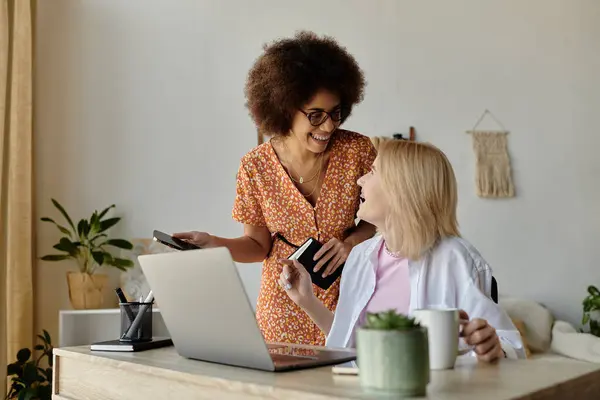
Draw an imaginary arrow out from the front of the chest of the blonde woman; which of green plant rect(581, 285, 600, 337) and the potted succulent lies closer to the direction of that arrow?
the potted succulent

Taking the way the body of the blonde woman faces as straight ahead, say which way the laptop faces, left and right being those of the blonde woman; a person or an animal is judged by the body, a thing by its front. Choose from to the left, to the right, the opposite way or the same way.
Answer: the opposite way

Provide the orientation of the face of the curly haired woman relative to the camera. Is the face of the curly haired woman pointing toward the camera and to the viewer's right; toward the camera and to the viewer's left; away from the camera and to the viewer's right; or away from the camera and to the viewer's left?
toward the camera and to the viewer's right

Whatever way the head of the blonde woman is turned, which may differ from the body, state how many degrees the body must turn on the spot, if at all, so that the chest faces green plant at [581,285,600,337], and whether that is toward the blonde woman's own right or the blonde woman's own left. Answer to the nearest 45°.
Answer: approximately 180°

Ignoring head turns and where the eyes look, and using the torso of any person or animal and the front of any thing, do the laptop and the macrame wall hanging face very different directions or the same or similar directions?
very different directions

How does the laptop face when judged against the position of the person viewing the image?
facing away from the viewer and to the right of the viewer

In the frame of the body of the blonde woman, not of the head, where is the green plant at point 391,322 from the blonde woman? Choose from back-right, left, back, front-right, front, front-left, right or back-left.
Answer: front-left

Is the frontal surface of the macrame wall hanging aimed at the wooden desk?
yes

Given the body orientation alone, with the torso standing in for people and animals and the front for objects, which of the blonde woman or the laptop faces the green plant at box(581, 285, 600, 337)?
the laptop

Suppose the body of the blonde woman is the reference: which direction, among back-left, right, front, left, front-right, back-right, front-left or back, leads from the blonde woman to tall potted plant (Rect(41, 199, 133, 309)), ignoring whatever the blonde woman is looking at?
right

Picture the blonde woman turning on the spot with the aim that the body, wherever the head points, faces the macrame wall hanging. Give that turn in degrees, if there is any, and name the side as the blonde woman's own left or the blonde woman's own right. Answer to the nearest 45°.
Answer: approximately 135° to the blonde woman's own right

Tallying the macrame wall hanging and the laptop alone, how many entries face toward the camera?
1

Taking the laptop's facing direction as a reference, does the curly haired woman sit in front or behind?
in front
